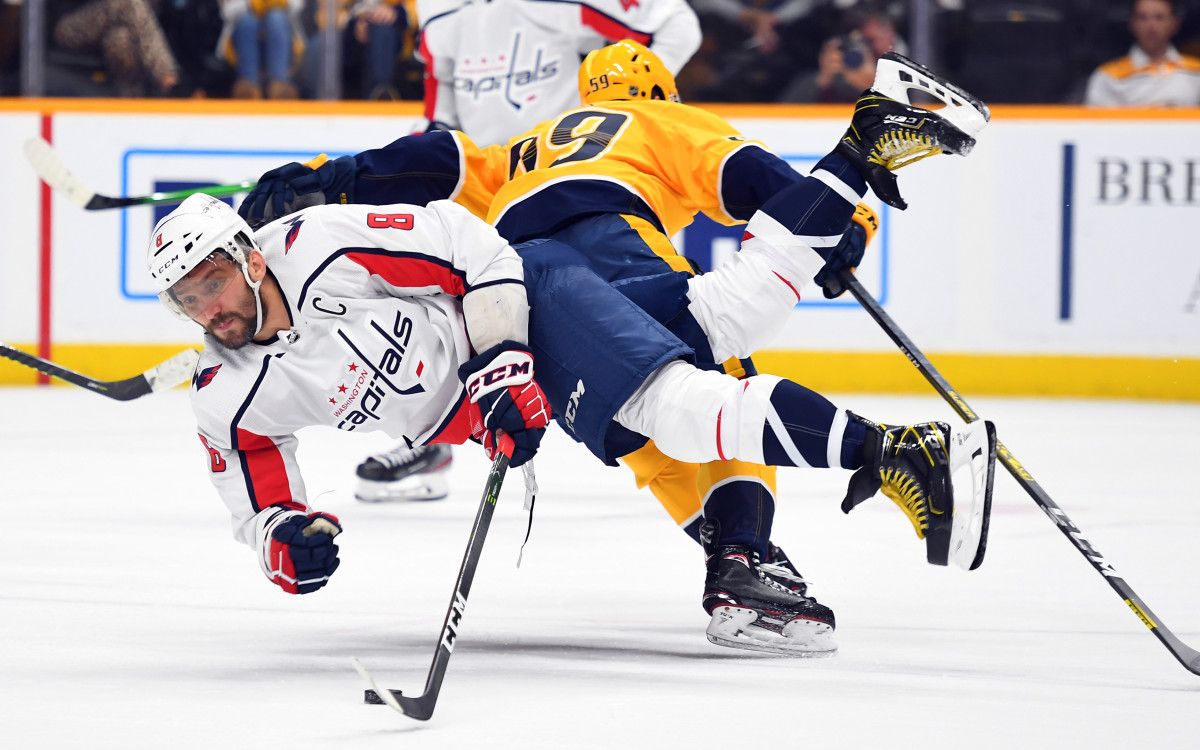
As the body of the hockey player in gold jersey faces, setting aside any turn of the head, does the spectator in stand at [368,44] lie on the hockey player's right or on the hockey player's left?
on the hockey player's left

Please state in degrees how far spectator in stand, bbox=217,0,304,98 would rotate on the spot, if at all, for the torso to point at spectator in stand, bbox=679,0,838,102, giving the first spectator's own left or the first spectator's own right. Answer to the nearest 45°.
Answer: approximately 90° to the first spectator's own left

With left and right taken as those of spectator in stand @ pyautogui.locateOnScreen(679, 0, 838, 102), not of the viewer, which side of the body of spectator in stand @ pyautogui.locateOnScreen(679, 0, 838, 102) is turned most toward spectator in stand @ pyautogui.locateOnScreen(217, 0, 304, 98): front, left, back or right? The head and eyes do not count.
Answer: right

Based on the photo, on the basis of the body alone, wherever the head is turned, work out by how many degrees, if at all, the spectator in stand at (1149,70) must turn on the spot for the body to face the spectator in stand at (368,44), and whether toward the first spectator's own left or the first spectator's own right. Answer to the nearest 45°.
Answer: approximately 90° to the first spectator's own right

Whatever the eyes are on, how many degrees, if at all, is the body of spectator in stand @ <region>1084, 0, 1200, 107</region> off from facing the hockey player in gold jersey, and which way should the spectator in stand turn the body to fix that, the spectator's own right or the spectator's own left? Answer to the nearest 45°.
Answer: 0° — they already face them

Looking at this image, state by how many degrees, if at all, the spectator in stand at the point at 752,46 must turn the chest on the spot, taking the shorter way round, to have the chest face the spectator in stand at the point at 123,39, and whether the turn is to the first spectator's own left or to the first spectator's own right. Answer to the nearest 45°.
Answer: approximately 90° to the first spectator's own right

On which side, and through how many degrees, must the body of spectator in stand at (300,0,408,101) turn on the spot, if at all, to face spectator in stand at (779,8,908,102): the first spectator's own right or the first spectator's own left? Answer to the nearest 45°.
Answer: approximately 90° to the first spectator's own left
